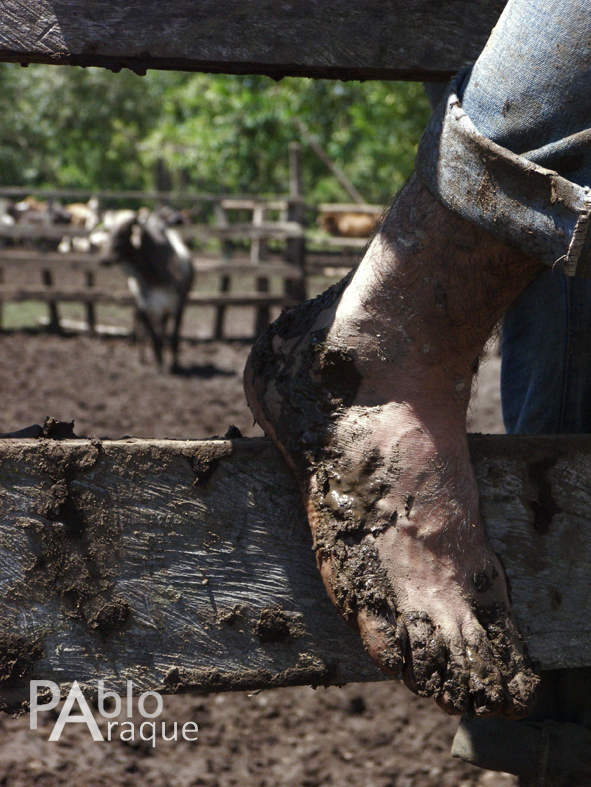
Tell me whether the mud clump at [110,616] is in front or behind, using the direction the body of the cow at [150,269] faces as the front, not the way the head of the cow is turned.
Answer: in front

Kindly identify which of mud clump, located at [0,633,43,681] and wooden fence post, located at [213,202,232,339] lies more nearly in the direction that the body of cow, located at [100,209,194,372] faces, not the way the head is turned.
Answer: the mud clump

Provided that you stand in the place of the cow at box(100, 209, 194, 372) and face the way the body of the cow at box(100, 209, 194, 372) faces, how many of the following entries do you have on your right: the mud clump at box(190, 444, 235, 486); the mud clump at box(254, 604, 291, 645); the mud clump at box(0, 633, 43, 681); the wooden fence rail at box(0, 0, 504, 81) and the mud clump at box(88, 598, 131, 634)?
0

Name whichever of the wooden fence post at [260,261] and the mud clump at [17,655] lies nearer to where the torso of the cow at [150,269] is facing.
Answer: the mud clump

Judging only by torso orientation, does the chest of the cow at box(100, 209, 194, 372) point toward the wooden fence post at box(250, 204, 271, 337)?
no

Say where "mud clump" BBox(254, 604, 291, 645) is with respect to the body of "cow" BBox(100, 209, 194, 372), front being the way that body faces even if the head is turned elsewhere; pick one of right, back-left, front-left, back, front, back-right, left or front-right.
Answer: front-left

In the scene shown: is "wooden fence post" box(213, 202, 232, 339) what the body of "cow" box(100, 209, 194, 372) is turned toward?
no

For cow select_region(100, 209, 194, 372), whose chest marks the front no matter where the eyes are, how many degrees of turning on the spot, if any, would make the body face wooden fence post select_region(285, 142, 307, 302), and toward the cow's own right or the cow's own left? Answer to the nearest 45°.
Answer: approximately 180°

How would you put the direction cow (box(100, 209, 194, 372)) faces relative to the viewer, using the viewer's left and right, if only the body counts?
facing the viewer and to the left of the viewer

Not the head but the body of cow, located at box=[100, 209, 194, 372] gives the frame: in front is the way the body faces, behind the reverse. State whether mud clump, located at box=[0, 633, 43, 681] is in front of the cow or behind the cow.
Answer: in front

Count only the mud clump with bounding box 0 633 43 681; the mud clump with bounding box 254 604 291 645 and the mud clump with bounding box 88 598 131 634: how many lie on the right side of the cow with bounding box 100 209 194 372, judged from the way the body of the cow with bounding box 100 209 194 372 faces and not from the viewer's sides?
0

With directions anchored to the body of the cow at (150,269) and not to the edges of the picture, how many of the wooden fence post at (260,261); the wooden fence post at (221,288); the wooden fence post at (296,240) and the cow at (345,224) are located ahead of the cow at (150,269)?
0

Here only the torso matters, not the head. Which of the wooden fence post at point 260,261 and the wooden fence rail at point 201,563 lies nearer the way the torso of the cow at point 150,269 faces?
the wooden fence rail

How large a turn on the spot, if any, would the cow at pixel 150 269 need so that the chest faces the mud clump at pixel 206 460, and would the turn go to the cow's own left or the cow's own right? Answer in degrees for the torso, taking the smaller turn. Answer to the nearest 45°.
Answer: approximately 45° to the cow's own left

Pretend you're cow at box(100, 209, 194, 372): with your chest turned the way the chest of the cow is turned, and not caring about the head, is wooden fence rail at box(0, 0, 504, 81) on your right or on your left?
on your left
